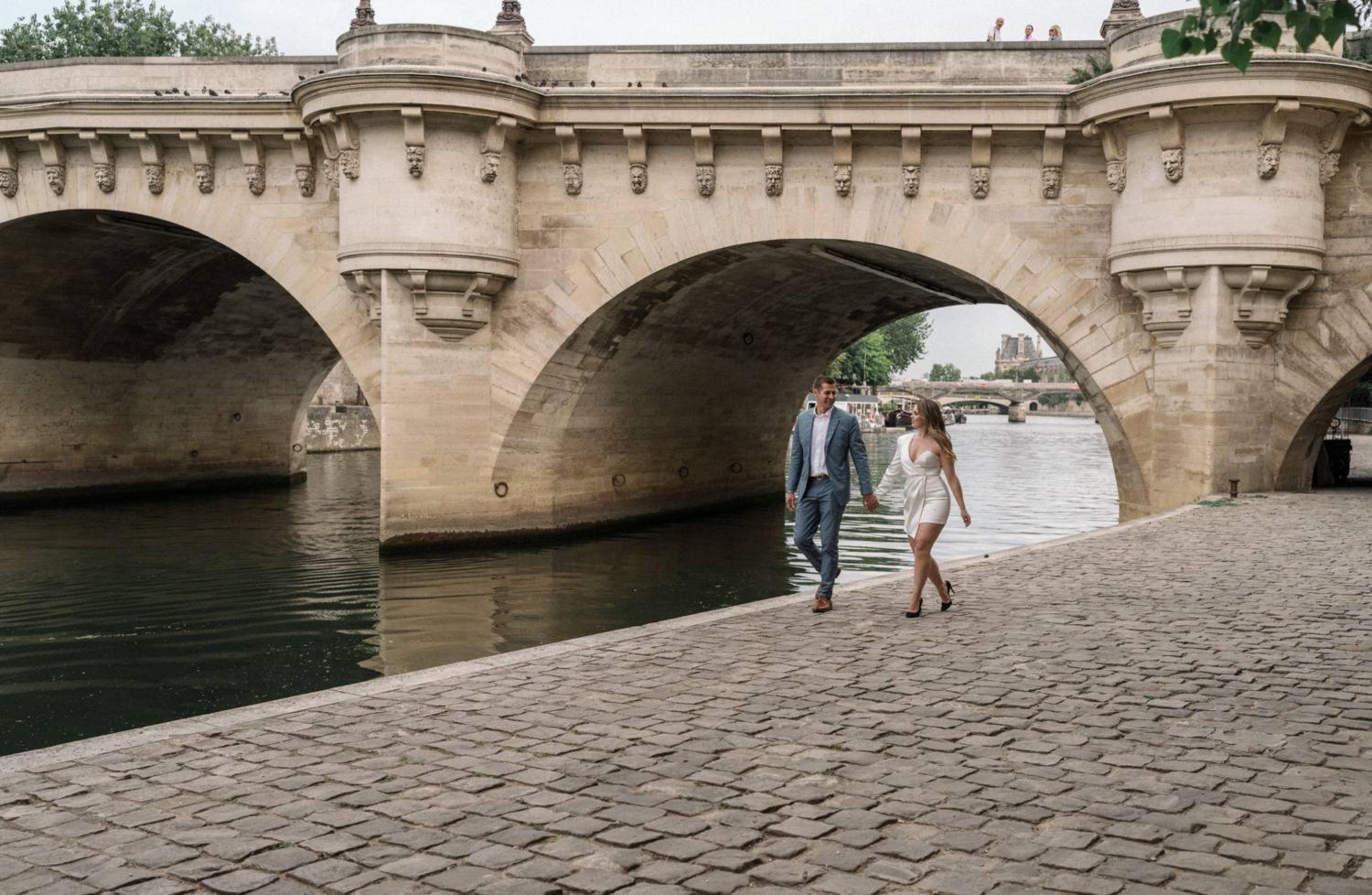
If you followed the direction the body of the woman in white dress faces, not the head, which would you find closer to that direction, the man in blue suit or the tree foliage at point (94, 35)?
the man in blue suit

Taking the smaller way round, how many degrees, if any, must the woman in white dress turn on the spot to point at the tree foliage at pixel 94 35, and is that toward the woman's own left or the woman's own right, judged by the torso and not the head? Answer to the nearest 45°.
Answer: approximately 90° to the woman's own right

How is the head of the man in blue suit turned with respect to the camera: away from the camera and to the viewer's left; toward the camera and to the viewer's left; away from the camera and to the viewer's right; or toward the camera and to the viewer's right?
toward the camera and to the viewer's right

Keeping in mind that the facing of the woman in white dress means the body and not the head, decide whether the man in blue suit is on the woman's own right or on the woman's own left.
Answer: on the woman's own right

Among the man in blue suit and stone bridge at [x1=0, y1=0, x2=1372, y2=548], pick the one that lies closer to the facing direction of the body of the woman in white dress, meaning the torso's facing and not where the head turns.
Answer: the man in blue suit

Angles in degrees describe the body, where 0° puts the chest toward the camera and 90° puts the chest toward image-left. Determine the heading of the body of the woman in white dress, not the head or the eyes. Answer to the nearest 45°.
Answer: approximately 45°

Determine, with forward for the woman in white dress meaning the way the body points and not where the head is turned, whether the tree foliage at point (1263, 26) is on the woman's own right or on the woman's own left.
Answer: on the woman's own left
